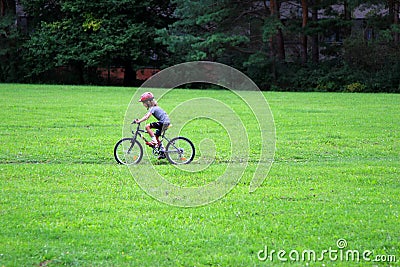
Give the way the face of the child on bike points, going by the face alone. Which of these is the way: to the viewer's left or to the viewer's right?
to the viewer's left

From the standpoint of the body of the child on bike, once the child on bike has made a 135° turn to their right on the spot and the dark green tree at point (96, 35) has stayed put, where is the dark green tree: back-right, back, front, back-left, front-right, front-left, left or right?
front-left

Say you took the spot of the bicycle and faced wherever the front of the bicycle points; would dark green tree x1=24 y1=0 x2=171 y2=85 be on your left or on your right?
on your right

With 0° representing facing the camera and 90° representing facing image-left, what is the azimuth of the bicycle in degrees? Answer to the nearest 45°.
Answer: approximately 90°

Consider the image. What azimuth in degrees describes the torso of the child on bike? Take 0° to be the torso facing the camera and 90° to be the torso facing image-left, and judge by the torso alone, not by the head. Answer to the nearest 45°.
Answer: approximately 90°
